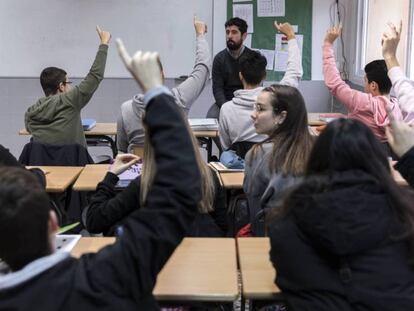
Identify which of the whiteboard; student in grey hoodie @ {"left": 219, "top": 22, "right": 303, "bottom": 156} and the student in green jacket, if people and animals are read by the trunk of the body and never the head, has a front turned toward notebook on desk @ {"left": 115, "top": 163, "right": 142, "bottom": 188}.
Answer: the whiteboard

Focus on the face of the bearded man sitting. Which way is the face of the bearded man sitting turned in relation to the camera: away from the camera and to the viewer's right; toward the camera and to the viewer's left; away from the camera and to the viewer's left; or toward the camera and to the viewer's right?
toward the camera and to the viewer's left

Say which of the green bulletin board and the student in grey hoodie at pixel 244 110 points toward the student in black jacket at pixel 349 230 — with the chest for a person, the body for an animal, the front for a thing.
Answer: the green bulletin board

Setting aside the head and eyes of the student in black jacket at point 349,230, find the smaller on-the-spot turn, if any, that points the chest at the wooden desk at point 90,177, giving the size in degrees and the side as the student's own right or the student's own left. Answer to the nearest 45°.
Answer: approximately 45° to the student's own left

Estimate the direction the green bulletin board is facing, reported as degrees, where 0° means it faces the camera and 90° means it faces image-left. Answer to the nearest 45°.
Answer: approximately 0°

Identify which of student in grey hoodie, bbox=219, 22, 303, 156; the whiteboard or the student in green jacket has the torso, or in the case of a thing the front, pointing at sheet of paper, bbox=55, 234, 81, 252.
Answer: the whiteboard

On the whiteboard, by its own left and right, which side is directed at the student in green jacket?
front

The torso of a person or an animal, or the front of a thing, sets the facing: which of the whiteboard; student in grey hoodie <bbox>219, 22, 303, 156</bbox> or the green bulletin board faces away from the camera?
the student in grey hoodie

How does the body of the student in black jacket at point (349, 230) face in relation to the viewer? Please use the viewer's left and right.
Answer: facing away from the viewer

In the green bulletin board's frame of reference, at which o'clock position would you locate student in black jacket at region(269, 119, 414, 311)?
The student in black jacket is roughly at 12 o'clock from the green bulletin board.

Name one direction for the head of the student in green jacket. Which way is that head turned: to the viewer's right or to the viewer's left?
to the viewer's right

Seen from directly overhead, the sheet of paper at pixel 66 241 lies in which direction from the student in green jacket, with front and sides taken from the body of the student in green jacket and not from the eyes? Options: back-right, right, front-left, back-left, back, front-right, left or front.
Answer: back-right

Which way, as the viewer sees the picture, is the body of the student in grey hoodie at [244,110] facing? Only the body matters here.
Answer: away from the camera

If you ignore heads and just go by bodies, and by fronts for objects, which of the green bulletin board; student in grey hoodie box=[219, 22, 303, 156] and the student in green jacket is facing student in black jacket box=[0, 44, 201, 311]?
the green bulletin board

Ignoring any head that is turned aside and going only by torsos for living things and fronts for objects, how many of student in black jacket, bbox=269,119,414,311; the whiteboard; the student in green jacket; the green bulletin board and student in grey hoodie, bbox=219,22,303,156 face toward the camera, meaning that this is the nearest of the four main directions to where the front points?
2

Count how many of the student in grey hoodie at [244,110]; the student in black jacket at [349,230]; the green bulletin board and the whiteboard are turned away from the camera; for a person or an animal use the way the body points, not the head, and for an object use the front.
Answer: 2

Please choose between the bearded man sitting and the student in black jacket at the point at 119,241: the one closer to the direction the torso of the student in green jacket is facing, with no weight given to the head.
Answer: the bearded man sitting

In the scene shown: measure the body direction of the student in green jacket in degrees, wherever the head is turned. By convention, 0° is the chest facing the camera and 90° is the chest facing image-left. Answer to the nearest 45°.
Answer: approximately 225°
